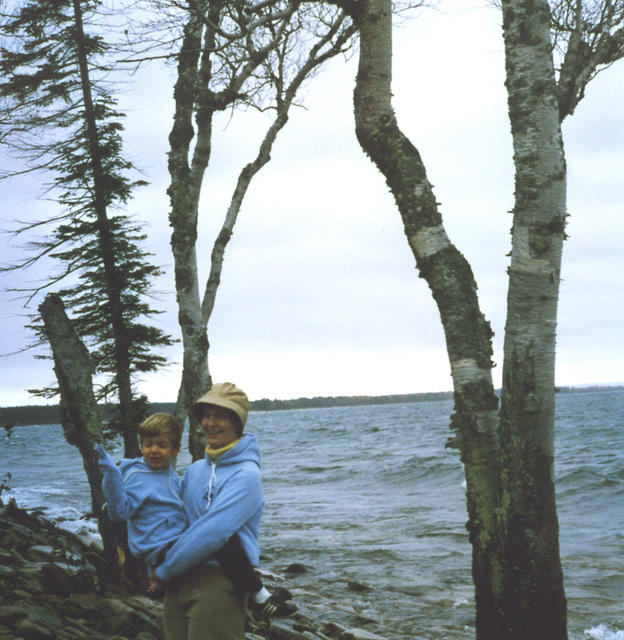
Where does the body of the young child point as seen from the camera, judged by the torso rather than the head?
toward the camera

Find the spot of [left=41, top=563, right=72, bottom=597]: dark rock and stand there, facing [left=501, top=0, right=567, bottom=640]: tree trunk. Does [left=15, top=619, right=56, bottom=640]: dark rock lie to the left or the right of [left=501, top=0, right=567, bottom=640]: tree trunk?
right

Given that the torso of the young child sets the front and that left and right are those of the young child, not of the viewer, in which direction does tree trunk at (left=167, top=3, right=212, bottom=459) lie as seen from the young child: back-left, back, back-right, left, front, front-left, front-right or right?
back

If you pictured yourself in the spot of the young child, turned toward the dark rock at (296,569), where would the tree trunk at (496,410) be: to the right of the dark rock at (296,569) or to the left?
right

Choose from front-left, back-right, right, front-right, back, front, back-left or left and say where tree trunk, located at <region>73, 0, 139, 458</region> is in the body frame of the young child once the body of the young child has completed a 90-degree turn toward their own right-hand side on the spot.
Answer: right

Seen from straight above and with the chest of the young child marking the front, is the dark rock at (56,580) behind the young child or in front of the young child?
behind

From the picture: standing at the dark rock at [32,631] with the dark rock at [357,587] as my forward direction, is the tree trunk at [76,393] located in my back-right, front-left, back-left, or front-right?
front-left
